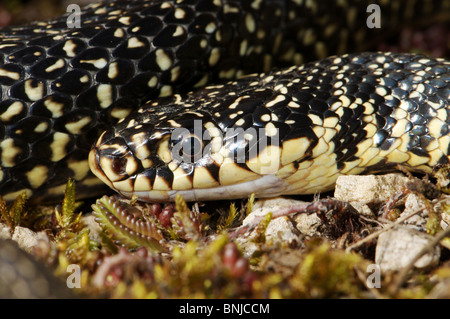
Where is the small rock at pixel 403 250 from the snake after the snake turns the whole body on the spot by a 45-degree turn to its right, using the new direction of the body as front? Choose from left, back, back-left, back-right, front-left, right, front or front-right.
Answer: back

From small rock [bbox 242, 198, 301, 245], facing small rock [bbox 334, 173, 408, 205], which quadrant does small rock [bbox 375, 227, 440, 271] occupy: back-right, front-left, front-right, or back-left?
front-right

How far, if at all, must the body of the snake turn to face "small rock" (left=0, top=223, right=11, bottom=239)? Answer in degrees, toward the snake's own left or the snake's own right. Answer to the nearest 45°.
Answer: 0° — it already faces it

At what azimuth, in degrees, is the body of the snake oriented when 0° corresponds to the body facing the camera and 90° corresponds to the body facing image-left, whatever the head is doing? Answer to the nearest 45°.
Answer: approximately 90°

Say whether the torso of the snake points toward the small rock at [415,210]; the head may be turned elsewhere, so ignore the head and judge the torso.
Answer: no

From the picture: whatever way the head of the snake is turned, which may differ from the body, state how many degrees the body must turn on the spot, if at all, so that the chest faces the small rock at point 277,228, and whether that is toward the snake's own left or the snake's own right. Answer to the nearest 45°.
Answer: approximately 135° to the snake's own left
